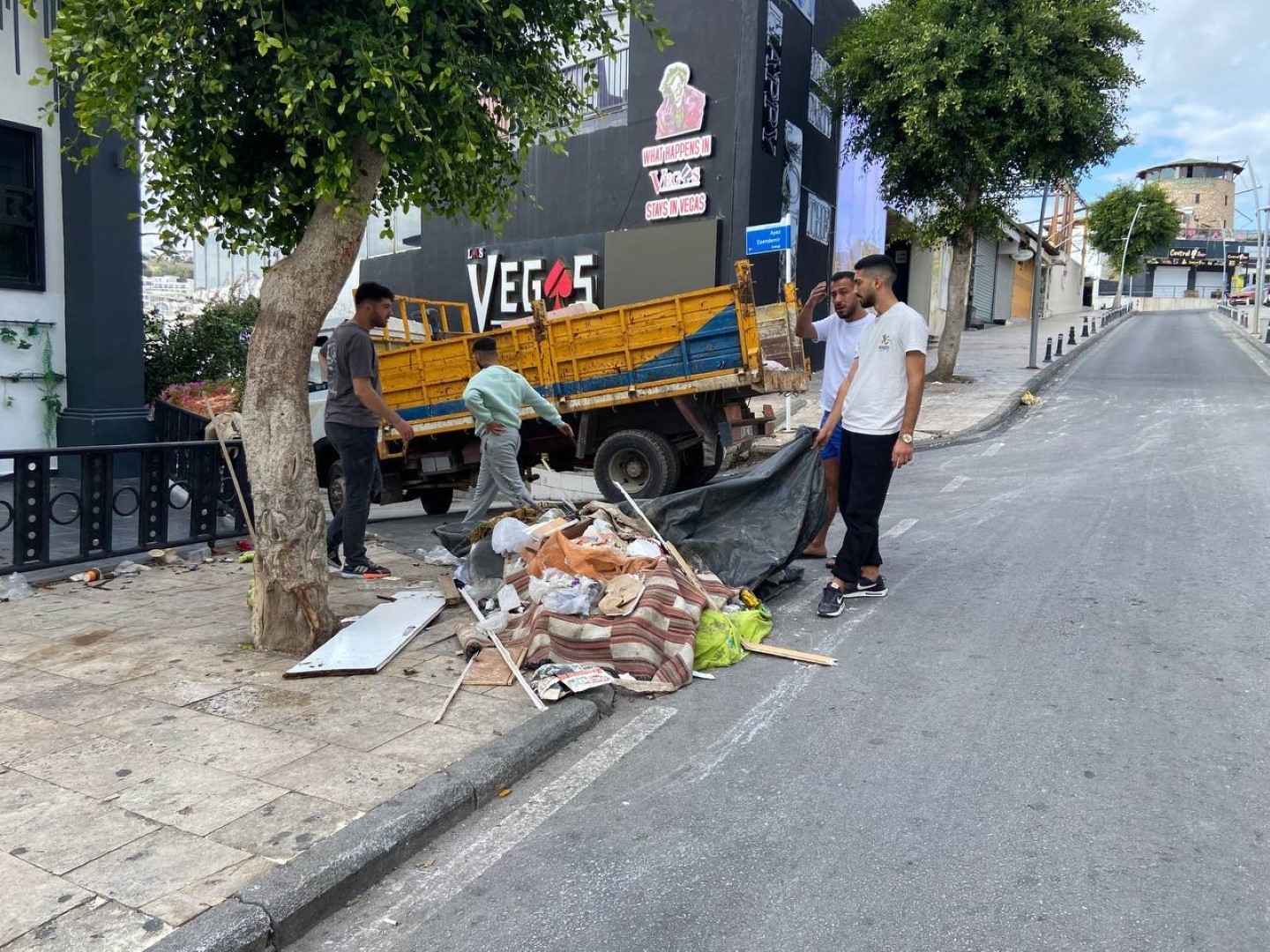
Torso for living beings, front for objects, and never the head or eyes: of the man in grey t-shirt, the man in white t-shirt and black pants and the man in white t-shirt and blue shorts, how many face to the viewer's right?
1

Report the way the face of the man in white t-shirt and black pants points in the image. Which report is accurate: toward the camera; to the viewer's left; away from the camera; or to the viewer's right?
to the viewer's left

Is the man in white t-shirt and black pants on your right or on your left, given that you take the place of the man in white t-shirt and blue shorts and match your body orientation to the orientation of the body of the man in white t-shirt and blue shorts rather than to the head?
on your left

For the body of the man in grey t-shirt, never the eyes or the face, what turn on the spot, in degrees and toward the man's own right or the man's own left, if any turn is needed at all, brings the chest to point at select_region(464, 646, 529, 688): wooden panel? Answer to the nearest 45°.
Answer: approximately 90° to the man's own right

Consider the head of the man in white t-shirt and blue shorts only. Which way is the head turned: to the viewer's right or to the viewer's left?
to the viewer's left

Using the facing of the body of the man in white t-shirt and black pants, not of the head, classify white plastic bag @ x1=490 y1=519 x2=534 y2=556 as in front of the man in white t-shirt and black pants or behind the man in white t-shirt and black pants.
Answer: in front

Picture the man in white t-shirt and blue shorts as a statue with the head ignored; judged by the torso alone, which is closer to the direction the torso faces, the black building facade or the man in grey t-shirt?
the man in grey t-shirt

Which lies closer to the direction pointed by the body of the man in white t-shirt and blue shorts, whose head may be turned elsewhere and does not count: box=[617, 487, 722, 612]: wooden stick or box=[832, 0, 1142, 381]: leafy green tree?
the wooden stick

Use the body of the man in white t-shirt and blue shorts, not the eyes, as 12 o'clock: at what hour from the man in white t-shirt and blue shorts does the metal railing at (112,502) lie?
The metal railing is roughly at 1 o'clock from the man in white t-shirt and blue shorts.

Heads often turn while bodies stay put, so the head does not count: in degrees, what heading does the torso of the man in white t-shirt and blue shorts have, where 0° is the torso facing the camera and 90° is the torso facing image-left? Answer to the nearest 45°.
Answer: approximately 45°

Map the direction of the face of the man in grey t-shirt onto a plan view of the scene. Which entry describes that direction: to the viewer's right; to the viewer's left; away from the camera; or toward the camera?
to the viewer's right

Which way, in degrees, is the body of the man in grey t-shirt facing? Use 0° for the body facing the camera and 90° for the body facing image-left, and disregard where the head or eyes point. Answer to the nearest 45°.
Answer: approximately 270°
